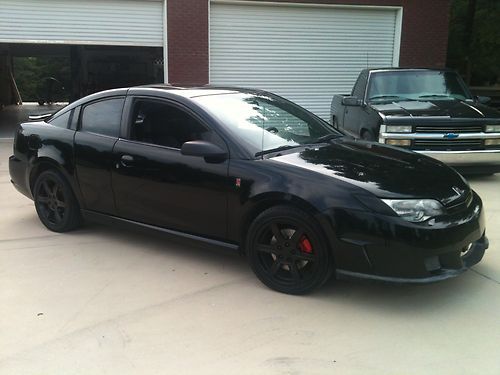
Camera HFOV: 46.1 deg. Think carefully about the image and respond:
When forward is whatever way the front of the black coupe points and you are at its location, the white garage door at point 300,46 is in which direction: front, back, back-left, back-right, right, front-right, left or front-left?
back-left

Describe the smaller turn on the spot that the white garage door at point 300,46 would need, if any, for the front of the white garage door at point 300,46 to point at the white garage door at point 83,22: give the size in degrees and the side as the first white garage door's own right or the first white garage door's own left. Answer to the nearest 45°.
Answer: approximately 90° to the first white garage door's own right

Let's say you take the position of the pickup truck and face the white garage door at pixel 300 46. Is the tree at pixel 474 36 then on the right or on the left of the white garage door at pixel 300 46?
right

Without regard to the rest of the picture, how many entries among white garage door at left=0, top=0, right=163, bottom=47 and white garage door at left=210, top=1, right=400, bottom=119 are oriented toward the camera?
2

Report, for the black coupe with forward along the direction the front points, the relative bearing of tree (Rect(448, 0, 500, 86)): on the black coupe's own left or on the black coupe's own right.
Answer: on the black coupe's own left

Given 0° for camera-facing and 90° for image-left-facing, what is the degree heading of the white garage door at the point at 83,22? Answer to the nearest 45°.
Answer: approximately 0°

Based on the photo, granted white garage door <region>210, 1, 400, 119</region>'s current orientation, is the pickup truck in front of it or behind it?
in front

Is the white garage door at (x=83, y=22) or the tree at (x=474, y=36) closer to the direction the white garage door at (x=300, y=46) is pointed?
the white garage door

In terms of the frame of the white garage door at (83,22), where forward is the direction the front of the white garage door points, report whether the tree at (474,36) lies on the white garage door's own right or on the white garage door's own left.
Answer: on the white garage door's own left

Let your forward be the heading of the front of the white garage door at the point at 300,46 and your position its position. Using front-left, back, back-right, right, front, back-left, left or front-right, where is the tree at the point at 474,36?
back-left

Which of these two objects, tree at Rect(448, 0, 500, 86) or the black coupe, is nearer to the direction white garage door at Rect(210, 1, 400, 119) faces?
the black coupe
